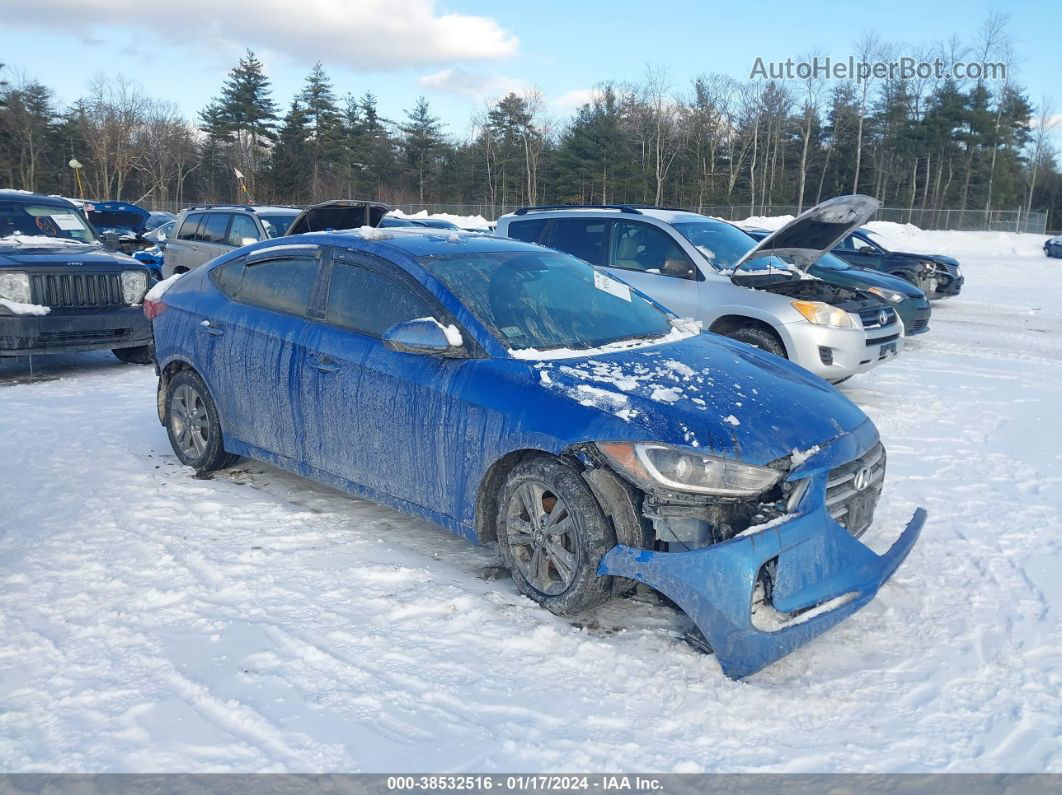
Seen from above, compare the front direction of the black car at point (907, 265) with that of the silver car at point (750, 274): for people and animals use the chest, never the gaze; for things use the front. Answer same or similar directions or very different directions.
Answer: same or similar directions

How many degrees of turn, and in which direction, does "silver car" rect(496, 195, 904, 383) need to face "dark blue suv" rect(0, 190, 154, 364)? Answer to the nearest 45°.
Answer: approximately 135° to its right

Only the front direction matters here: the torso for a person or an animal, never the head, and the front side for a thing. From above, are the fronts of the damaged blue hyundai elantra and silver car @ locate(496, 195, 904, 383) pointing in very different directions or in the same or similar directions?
same or similar directions

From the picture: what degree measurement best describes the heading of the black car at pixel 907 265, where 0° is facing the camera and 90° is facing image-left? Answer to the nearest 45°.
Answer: approximately 315°

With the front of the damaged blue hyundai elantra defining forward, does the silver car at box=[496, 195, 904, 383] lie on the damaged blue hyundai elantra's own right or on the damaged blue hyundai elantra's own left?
on the damaged blue hyundai elantra's own left

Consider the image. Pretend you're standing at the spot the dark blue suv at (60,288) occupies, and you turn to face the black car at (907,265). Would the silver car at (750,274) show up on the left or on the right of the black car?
right

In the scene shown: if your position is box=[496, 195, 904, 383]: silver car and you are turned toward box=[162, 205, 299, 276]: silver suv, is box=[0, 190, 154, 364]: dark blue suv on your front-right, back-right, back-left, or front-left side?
front-left

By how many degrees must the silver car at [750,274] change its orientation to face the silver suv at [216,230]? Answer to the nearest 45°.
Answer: approximately 180°

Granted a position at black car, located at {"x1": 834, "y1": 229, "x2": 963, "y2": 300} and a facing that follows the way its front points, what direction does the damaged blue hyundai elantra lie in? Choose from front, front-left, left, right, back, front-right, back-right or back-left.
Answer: front-right

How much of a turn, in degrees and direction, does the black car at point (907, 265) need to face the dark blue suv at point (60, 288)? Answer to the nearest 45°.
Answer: approximately 90° to its right

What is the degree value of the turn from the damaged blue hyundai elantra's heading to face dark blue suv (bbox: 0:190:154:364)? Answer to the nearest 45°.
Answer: approximately 180°

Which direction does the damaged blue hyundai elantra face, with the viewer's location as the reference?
facing the viewer and to the right of the viewer
